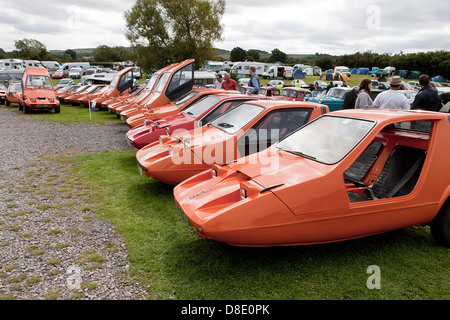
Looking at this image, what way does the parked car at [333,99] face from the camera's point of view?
to the viewer's left

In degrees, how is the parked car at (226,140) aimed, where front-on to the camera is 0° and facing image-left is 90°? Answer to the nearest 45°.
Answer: approximately 45°

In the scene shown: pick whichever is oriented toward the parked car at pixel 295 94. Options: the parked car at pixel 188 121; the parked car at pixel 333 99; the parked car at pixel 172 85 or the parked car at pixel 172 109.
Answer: the parked car at pixel 333 99

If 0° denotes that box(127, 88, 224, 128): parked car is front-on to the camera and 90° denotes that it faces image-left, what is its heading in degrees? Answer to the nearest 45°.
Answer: approximately 45°

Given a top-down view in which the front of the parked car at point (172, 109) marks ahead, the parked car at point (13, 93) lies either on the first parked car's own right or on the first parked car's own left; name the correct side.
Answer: on the first parked car's own right

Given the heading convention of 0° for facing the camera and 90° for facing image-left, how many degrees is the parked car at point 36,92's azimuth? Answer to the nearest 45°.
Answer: approximately 0°

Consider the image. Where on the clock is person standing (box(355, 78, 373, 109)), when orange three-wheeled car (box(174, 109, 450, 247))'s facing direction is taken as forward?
The person standing is roughly at 5 o'clock from the orange three-wheeled car.
